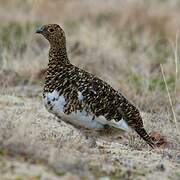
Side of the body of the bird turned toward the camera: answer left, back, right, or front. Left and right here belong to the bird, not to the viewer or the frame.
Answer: left
